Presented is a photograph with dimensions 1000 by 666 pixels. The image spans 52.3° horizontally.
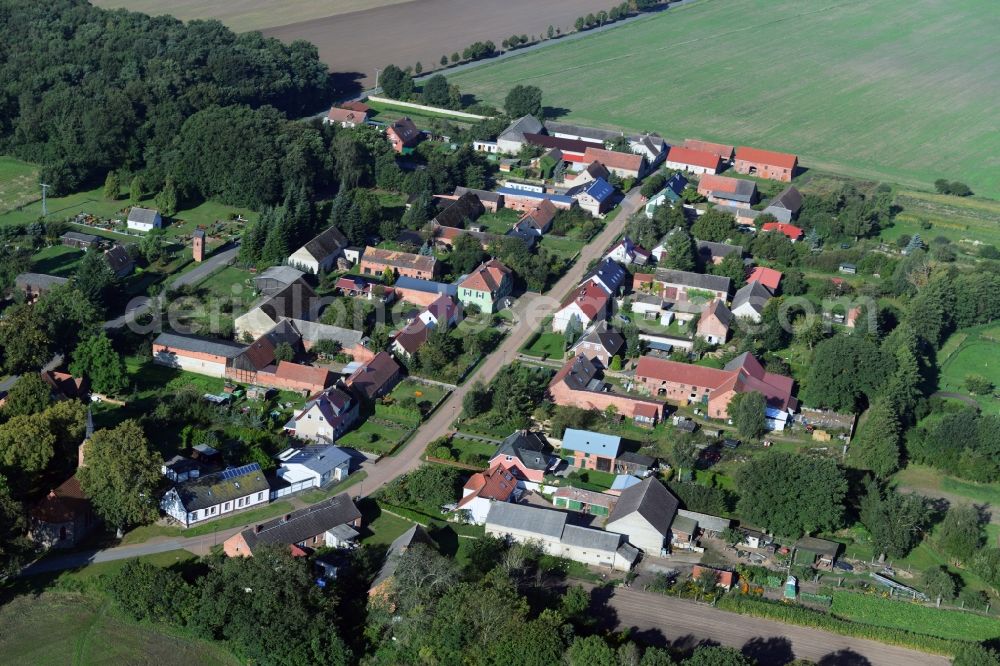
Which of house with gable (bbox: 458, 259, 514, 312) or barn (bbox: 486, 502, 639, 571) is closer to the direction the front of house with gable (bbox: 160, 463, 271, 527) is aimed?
the barn

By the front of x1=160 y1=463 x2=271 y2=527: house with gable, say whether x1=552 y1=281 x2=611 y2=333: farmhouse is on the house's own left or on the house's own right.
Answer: on the house's own left

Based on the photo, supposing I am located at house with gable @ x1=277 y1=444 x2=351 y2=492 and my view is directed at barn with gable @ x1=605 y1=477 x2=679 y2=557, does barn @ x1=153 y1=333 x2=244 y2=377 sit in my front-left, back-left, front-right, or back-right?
back-left

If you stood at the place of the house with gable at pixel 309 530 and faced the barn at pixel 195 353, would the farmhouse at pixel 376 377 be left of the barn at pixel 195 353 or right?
right

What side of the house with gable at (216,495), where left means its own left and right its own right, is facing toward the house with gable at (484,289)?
left

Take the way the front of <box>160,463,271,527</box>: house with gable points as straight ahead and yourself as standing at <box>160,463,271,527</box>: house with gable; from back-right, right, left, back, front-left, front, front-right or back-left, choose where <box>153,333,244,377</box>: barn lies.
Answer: back-left

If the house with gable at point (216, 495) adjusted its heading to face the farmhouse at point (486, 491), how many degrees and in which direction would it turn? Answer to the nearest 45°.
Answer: approximately 45° to its left

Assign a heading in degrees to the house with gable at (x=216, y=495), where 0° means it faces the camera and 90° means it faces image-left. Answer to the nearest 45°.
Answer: approximately 315°

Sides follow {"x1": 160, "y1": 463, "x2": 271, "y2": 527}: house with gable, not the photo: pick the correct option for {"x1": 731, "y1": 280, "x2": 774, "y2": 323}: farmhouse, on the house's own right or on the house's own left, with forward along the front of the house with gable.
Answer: on the house's own left
